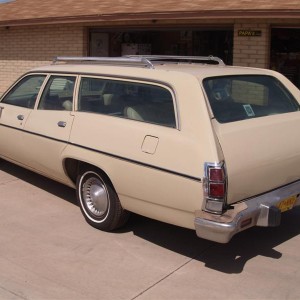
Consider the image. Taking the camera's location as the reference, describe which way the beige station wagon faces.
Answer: facing away from the viewer and to the left of the viewer
